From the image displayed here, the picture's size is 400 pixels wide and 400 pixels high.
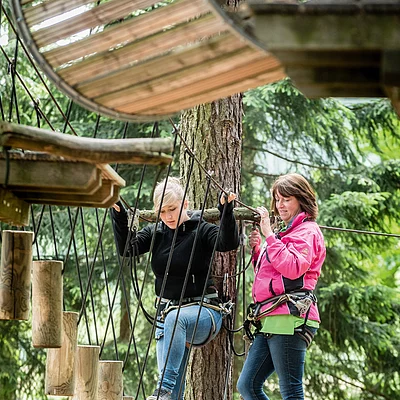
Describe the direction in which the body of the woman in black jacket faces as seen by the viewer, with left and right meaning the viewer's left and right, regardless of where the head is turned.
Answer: facing the viewer and to the left of the viewer

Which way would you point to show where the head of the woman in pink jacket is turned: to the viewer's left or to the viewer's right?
to the viewer's left
